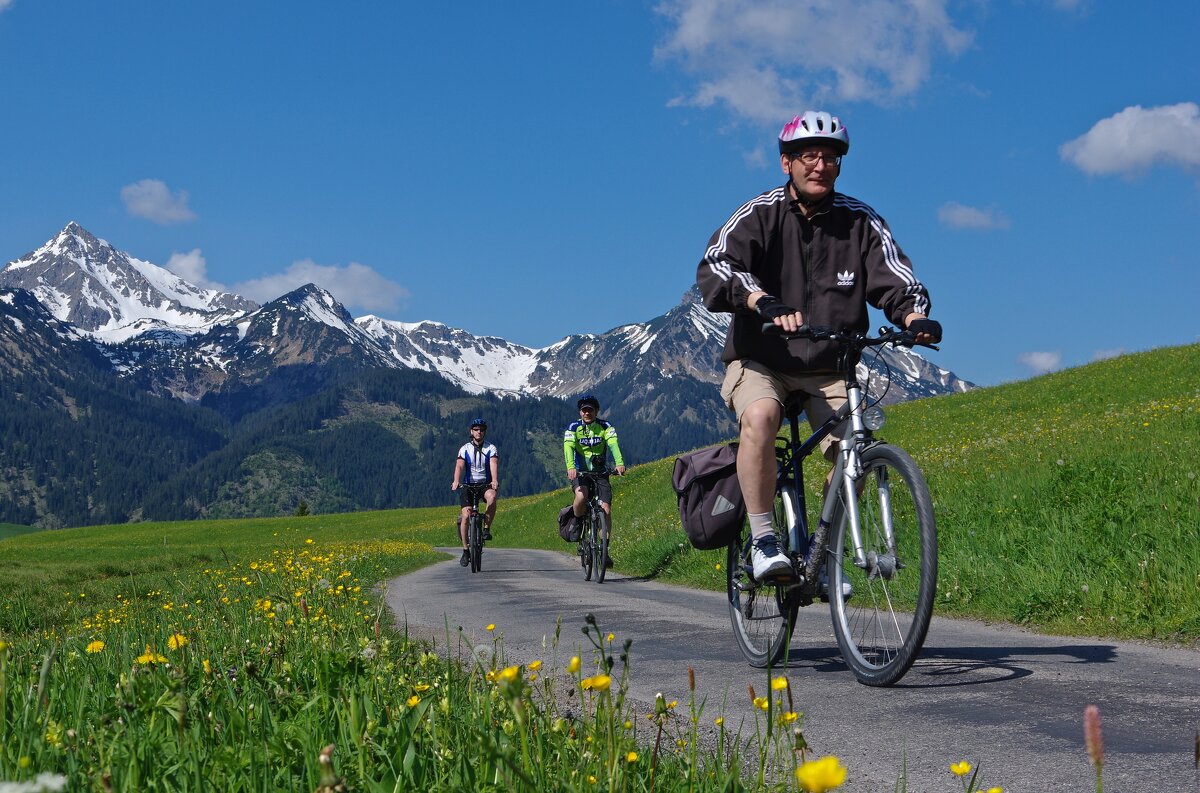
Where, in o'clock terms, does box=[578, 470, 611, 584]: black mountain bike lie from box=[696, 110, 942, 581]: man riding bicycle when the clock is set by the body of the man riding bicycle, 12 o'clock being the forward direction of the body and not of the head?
The black mountain bike is roughly at 7 o'clock from the man riding bicycle.

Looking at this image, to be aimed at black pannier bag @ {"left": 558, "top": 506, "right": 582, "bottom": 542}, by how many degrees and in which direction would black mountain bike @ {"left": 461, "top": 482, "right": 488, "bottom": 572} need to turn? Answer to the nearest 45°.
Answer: approximately 45° to its left

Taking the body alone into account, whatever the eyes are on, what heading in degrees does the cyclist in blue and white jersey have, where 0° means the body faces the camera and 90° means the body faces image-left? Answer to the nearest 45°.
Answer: approximately 0°

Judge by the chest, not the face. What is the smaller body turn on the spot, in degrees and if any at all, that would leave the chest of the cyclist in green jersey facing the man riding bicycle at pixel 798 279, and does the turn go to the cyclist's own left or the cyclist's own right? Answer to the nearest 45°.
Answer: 0° — they already face them

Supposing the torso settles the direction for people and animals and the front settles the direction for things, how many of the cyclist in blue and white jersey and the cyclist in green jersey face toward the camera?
2

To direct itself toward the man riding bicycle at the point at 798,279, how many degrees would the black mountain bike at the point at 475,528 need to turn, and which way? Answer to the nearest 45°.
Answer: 0° — it already faces them

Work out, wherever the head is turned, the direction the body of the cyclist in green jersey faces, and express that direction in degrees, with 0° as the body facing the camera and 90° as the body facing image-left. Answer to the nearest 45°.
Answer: approximately 0°
